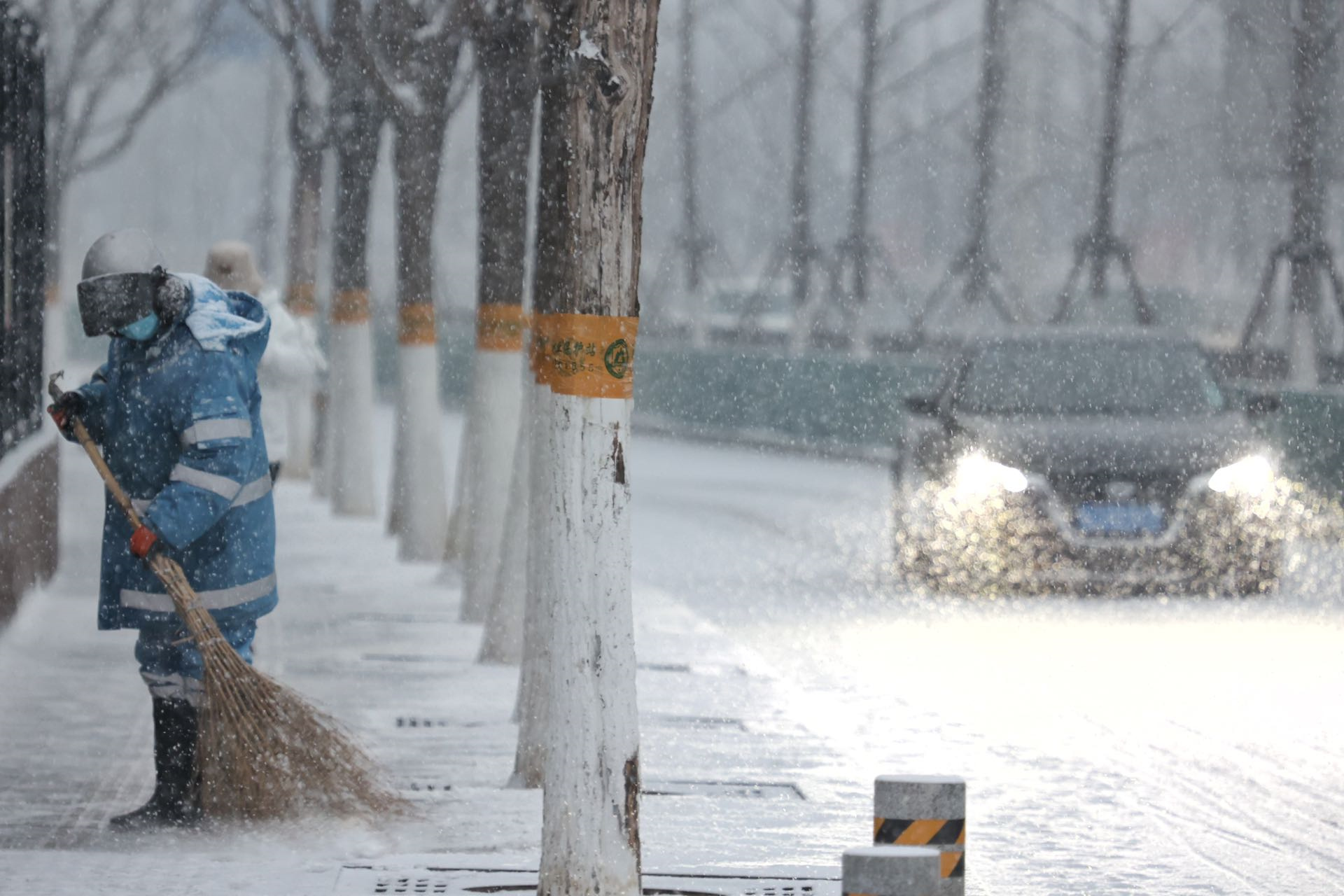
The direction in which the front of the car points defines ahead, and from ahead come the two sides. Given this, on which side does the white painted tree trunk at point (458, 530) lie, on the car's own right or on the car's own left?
on the car's own right

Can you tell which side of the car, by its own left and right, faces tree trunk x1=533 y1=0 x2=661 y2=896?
front

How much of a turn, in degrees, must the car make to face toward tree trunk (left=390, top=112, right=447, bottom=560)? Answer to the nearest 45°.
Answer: approximately 90° to its right

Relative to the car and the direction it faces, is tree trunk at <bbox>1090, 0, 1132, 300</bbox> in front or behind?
behind

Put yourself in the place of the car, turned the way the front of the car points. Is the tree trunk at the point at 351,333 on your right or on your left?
on your right

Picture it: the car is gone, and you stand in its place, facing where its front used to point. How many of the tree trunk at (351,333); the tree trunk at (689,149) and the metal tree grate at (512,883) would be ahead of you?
1

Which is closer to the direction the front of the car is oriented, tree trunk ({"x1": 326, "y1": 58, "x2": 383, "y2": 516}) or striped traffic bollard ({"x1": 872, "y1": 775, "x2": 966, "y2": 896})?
the striped traffic bollard

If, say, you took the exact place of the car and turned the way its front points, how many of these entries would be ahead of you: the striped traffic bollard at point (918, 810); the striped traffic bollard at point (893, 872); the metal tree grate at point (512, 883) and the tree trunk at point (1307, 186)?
3

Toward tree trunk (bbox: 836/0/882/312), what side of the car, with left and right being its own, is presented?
back

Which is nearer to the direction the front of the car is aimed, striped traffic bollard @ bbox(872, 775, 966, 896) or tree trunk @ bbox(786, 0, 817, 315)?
the striped traffic bollard

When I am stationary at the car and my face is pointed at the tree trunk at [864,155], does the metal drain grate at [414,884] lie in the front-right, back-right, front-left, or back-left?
back-left

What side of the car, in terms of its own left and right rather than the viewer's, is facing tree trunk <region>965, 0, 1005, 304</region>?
back

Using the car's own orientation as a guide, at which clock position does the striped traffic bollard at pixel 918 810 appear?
The striped traffic bollard is roughly at 12 o'clock from the car.

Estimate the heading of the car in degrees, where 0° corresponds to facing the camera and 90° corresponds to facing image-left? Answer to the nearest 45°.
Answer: approximately 0°
